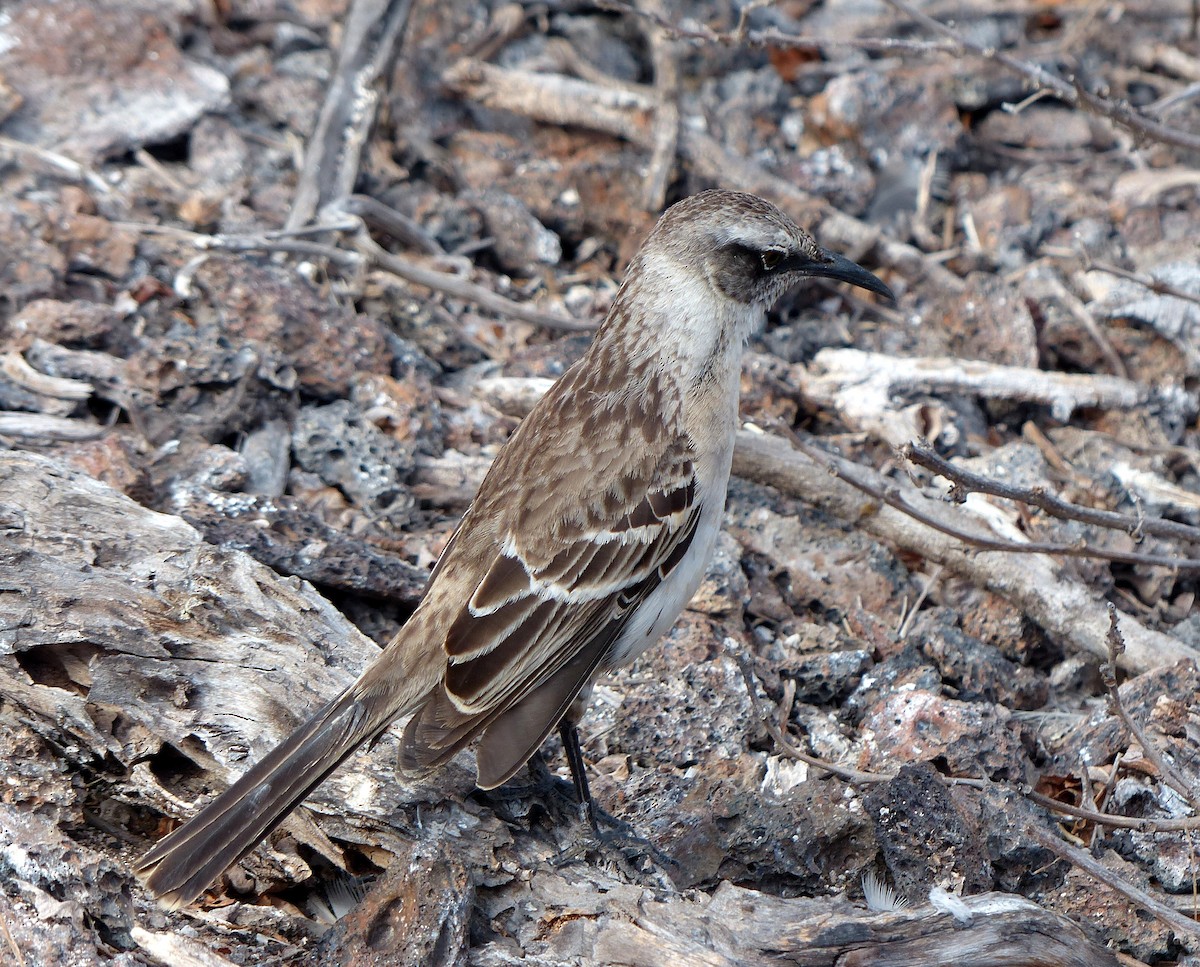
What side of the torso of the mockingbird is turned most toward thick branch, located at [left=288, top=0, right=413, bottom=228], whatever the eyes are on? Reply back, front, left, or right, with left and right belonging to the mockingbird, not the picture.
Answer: left

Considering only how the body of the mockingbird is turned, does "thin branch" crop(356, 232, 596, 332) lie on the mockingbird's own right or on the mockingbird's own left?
on the mockingbird's own left

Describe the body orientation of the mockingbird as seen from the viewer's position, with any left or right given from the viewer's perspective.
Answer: facing to the right of the viewer

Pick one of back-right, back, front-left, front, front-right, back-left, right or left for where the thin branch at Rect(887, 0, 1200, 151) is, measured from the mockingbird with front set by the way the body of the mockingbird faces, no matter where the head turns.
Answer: front-left

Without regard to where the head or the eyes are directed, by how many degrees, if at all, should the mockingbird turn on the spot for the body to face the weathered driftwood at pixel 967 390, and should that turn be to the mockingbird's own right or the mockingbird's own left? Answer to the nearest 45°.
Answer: approximately 45° to the mockingbird's own left

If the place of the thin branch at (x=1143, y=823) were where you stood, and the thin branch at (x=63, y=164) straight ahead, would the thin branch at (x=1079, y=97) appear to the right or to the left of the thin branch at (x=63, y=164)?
right

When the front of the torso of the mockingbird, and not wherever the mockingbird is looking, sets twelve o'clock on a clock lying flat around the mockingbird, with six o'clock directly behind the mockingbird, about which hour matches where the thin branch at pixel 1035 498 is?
The thin branch is roughly at 12 o'clock from the mockingbird.

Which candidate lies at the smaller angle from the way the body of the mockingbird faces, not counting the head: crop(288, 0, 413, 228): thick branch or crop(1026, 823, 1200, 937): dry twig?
the dry twig

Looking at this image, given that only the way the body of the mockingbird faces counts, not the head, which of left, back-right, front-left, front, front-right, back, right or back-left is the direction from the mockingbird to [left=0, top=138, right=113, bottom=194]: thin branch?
back-left
